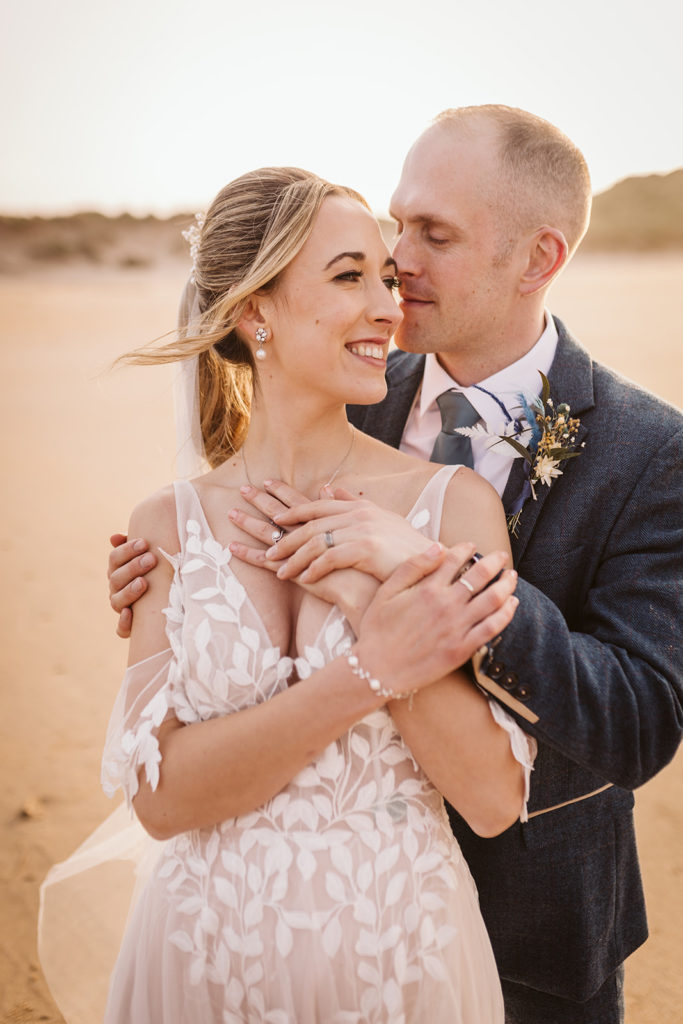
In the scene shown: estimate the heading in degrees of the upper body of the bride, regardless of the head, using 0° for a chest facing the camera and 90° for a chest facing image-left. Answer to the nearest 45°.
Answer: approximately 0°

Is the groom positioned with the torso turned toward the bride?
yes

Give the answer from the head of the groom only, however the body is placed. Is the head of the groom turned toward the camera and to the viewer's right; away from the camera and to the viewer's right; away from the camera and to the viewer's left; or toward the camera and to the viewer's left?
toward the camera and to the viewer's left

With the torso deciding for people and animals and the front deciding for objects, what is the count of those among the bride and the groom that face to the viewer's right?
0

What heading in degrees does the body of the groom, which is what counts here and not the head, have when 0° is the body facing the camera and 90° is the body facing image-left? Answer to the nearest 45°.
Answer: approximately 45°
